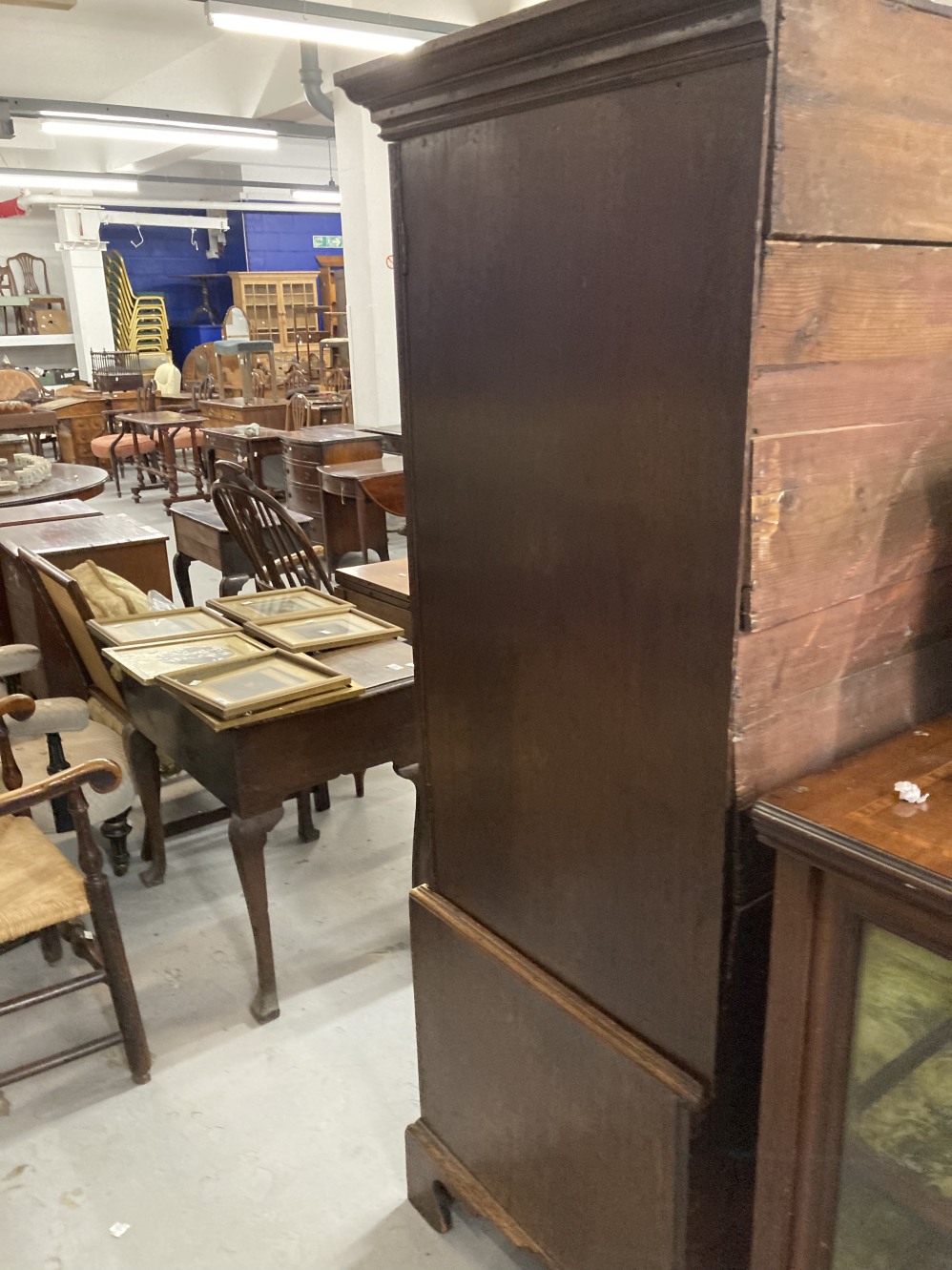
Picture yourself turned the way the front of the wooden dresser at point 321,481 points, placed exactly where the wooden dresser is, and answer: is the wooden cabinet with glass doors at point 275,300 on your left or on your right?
on your right

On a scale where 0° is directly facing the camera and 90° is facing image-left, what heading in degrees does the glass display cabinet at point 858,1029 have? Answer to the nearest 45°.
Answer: approximately 45°

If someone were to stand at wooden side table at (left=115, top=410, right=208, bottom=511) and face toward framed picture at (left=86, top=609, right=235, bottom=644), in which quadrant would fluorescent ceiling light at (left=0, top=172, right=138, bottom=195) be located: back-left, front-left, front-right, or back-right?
back-right

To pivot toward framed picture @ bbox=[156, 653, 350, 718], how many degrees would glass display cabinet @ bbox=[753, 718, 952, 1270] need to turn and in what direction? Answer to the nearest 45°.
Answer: approximately 90° to its right

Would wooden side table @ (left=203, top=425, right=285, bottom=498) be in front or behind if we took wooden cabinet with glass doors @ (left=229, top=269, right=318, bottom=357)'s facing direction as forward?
in front

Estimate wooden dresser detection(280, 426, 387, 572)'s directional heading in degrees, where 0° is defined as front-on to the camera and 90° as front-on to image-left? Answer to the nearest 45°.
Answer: approximately 45°

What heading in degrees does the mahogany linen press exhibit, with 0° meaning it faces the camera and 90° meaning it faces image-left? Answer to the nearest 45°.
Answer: approximately 135°

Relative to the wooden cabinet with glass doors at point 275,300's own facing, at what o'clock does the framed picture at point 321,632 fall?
The framed picture is roughly at 12 o'clock from the wooden cabinet with glass doors.

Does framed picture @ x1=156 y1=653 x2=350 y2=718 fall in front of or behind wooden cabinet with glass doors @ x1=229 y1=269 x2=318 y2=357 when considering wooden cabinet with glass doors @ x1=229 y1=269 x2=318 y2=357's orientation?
in front

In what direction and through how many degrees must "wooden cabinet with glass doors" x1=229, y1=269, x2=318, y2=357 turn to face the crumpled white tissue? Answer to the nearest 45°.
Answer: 0° — it already faces it
